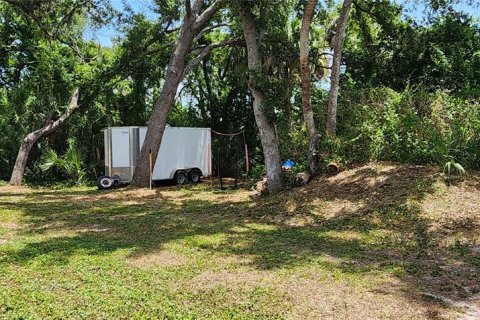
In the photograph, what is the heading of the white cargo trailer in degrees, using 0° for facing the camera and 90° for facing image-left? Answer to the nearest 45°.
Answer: approximately 45°

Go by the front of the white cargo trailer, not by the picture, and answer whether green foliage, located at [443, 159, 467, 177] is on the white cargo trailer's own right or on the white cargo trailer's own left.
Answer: on the white cargo trailer's own left
